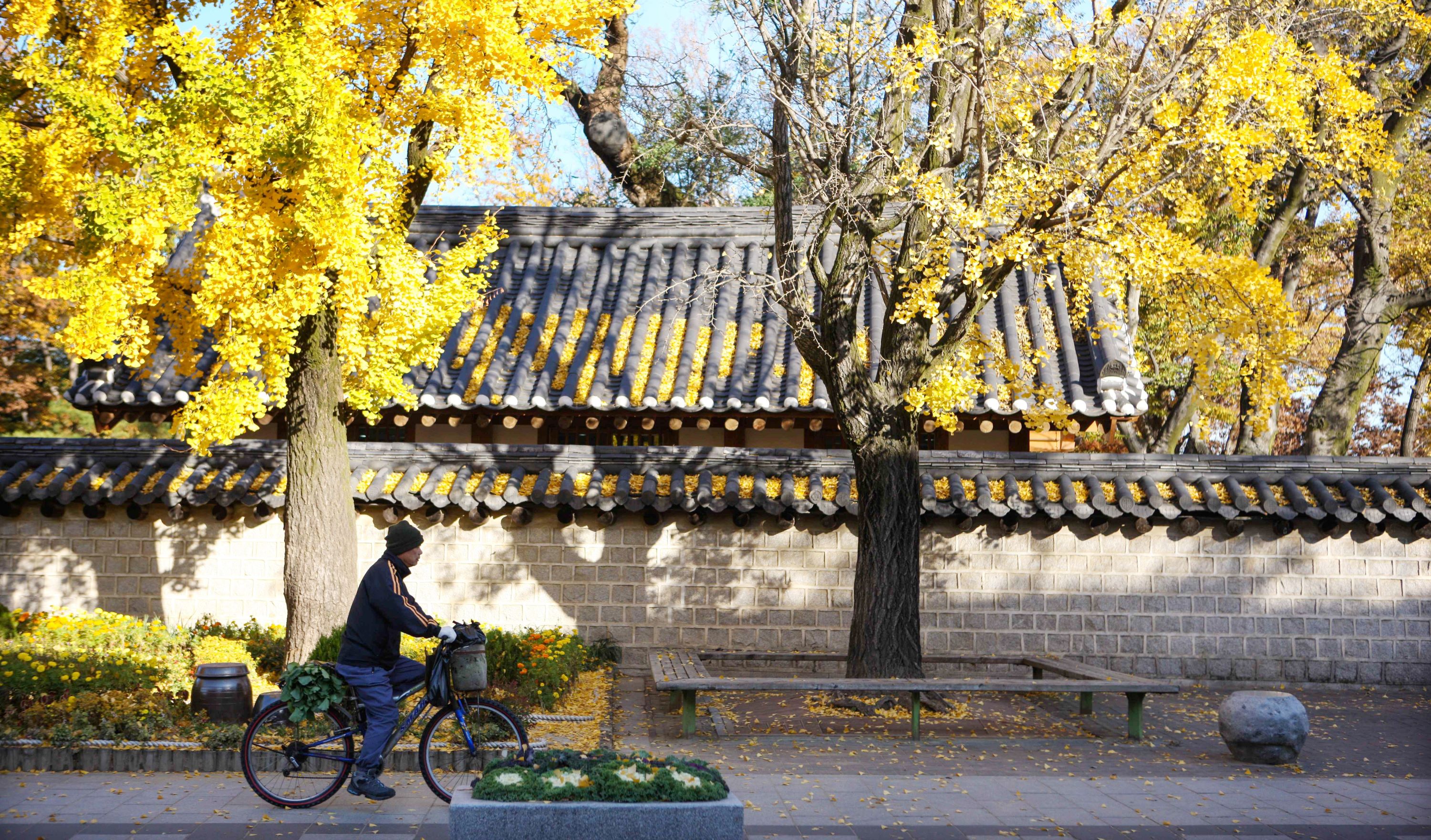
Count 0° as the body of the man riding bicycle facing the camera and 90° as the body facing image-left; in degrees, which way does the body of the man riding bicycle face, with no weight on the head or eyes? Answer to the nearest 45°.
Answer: approximately 270°

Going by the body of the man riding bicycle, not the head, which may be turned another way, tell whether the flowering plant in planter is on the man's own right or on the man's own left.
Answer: on the man's own right

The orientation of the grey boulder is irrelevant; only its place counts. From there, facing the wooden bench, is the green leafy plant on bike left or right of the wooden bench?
left

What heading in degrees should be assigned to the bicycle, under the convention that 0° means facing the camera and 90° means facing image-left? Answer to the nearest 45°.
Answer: approximately 270°

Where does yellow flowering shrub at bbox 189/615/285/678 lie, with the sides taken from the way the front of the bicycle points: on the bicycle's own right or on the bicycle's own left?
on the bicycle's own left

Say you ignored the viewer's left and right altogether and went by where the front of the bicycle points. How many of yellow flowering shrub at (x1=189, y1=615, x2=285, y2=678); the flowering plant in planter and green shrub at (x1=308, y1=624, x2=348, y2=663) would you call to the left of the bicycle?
2

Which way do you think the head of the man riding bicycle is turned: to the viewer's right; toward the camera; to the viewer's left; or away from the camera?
to the viewer's right
